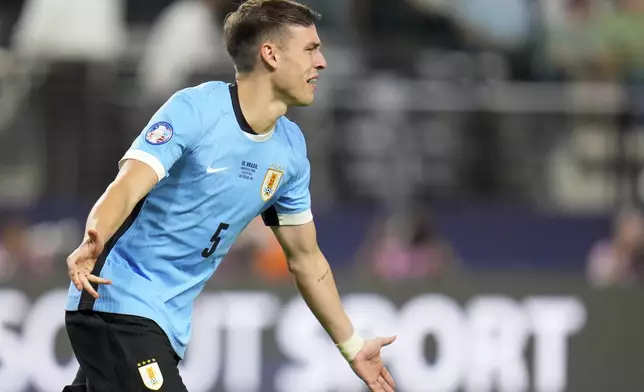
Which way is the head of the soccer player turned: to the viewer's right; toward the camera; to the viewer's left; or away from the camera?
to the viewer's right

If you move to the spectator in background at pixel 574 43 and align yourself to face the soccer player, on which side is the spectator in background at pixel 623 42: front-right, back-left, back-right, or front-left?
back-left

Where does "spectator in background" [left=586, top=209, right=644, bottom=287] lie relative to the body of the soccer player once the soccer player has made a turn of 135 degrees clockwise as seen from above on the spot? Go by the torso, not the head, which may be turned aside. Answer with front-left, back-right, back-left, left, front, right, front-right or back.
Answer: back-right

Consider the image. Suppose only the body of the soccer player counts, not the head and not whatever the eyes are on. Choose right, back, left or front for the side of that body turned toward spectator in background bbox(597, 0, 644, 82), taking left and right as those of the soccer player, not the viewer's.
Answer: left

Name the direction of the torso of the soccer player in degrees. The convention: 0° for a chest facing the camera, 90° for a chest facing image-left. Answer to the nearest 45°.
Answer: approximately 315°

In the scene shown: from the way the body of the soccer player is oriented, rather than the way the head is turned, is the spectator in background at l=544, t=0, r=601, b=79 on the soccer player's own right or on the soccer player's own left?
on the soccer player's own left

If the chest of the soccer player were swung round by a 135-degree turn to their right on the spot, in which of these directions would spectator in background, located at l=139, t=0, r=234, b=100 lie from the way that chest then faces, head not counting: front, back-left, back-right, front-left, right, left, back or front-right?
right

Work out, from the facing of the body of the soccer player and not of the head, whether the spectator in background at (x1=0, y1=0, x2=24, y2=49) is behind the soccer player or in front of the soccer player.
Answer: behind

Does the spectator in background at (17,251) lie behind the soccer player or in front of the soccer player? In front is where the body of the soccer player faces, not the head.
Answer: behind
